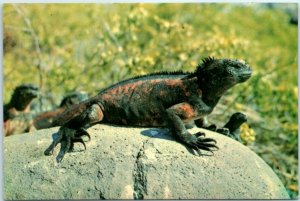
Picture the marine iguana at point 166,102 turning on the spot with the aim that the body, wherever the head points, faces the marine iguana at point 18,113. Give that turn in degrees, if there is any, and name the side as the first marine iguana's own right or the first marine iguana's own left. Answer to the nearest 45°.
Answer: approximately 135° to the first marine iguana's own left

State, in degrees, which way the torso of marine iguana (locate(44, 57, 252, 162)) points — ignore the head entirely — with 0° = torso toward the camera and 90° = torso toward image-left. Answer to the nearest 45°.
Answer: approximately 270°
